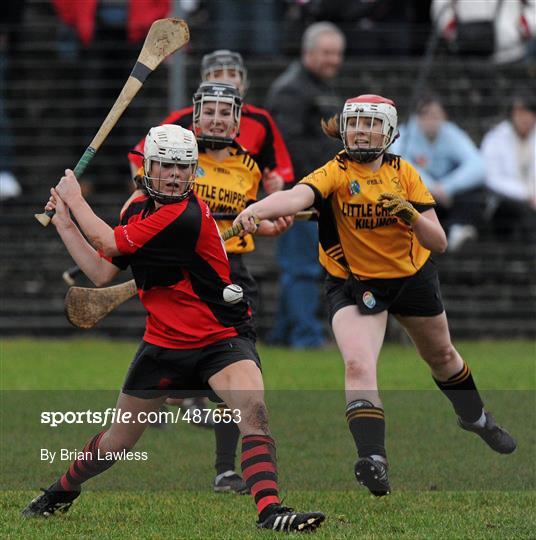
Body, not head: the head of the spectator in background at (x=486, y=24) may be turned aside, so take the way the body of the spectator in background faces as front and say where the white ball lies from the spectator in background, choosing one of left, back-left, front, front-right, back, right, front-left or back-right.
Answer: front

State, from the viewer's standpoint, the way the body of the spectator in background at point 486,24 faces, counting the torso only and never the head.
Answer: toward the camera

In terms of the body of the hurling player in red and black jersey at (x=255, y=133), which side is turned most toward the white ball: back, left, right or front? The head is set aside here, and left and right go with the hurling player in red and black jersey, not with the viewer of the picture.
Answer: front

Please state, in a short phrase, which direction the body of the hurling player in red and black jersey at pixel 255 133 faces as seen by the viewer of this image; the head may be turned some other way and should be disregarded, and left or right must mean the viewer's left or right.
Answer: facing the viewer

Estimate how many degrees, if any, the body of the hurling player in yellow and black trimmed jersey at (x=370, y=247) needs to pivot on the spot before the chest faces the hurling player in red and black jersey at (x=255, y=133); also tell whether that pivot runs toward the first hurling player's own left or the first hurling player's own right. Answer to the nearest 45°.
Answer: approximately 135° to the first hurling player's own right

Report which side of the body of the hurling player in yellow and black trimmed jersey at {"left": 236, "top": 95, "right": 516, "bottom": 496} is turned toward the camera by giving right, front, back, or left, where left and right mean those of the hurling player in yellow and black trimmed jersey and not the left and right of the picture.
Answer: front

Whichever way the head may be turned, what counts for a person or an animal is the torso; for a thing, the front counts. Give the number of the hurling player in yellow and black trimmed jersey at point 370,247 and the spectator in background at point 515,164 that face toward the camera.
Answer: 2

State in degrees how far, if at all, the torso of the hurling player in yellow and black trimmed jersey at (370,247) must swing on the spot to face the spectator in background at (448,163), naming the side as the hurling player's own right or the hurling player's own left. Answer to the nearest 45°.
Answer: approximately 180°

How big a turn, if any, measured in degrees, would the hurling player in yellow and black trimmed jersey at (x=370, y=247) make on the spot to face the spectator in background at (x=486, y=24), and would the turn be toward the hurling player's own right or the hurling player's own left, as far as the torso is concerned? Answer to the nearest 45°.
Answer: approximately 180°

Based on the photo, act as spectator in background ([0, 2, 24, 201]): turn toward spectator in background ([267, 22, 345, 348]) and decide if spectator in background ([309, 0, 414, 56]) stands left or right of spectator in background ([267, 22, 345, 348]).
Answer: left
